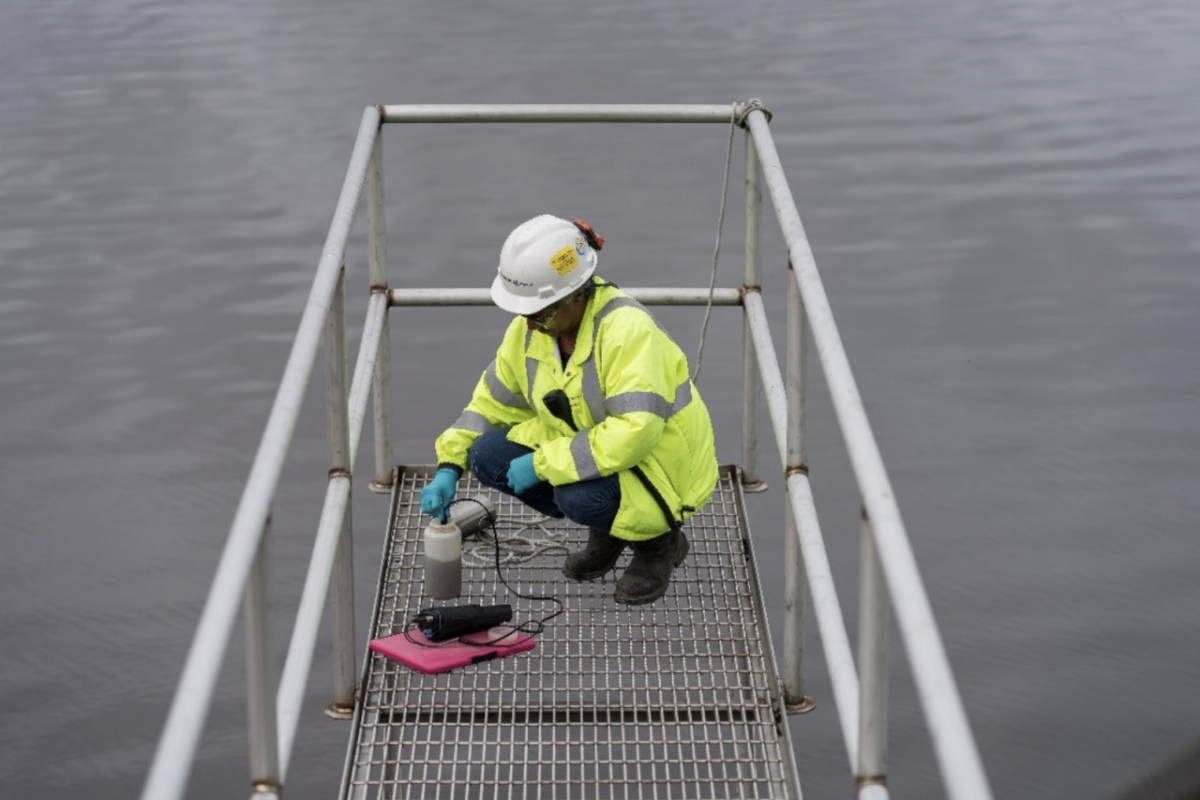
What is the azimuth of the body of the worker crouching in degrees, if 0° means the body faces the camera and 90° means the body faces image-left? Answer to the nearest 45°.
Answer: approximately 45°

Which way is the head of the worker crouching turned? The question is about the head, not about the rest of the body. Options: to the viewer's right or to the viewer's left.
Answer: to the viewer's left
